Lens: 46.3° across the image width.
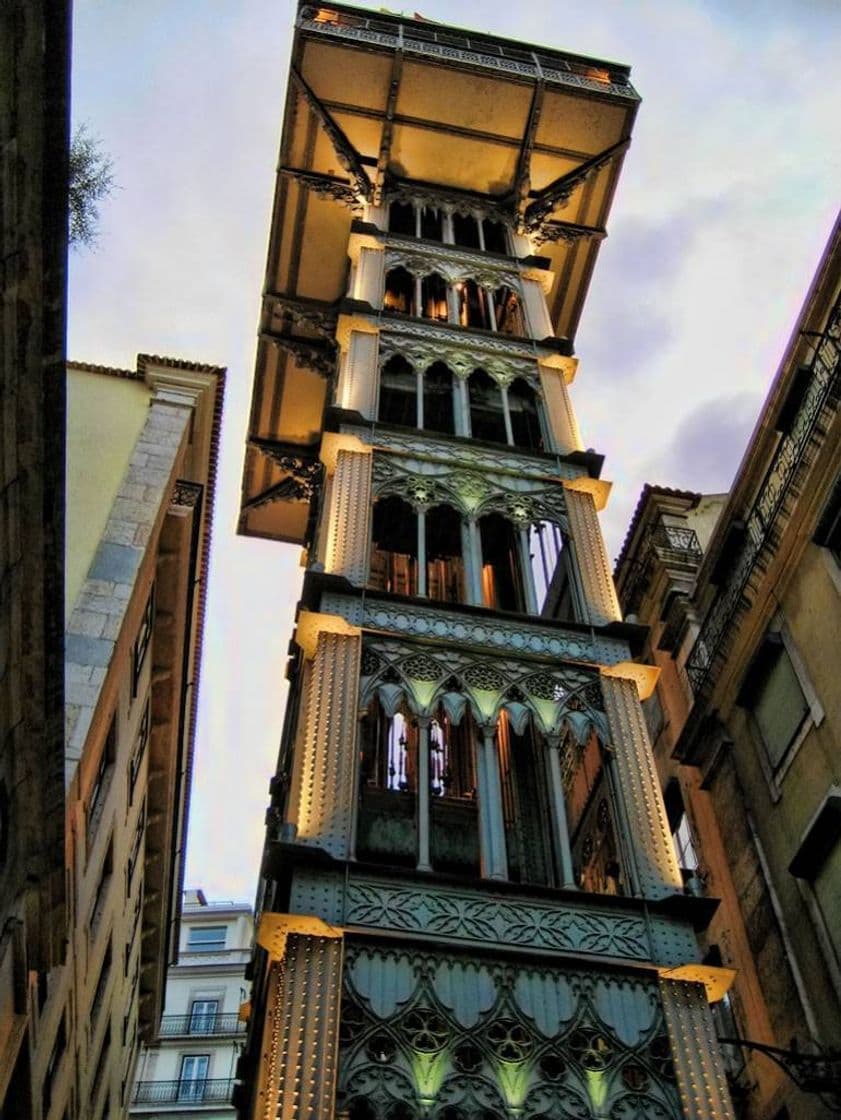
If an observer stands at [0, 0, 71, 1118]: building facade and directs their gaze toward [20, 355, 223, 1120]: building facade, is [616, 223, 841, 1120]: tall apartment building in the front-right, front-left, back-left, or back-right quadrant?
front-right

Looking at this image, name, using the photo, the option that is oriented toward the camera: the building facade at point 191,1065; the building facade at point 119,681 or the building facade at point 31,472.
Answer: the building facade at point 191,1065

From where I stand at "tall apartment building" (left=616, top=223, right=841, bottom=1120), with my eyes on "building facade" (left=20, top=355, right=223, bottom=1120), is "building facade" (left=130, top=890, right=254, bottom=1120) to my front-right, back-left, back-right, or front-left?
front-right

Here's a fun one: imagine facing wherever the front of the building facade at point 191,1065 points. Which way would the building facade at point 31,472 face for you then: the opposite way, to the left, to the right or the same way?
to the left

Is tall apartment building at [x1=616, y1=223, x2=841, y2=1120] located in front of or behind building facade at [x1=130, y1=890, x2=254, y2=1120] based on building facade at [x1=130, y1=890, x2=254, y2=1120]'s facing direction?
in front

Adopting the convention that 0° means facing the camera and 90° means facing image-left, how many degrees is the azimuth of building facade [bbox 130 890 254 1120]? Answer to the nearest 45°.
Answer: approximately 0°

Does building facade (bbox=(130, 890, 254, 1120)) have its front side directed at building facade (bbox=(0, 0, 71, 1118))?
yes

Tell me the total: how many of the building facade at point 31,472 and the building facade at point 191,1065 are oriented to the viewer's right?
1

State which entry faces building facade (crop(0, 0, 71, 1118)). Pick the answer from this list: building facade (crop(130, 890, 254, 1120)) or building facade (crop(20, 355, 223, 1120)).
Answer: building facade (crop(130, 890, 254, 1120))

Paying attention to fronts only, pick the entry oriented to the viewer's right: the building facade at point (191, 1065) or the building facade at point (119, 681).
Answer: the building facade at point (119, 681)

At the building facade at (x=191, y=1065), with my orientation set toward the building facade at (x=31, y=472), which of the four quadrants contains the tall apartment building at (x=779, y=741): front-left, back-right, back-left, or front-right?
front-left

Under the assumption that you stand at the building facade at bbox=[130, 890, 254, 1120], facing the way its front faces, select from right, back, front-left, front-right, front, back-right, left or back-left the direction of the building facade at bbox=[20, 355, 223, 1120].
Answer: front

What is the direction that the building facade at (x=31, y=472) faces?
to the viewer's right

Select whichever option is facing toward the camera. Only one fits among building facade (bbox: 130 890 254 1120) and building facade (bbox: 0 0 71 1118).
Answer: building facade (bbox: 130 890 254 1120)

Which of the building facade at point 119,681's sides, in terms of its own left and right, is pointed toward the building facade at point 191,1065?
left

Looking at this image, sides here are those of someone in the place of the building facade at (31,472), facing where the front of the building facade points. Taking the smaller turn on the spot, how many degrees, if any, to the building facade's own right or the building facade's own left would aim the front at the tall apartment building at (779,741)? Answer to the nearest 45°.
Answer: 0° — it already faces it

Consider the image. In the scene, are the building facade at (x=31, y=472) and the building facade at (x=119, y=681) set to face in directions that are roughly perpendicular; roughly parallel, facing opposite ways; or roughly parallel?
roughly parallel

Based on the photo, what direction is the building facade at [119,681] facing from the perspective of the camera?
to the viewer's right
